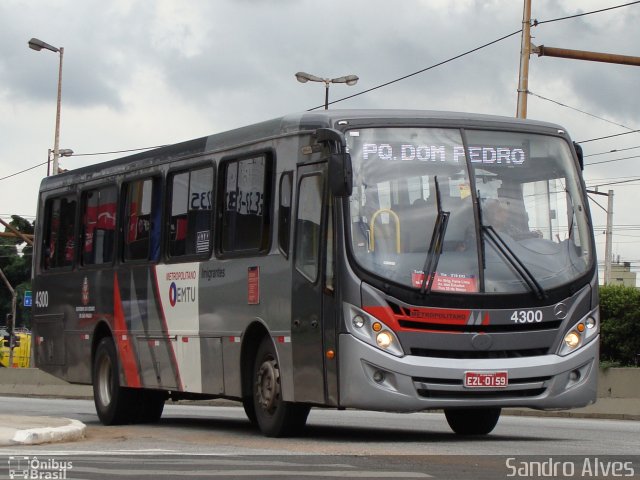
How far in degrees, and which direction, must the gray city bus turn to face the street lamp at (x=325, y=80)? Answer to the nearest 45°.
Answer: approximately 135° to its left

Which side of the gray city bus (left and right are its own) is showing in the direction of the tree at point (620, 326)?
left

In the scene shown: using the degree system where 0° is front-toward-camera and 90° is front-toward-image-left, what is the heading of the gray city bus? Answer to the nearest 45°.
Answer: approximately 315°
